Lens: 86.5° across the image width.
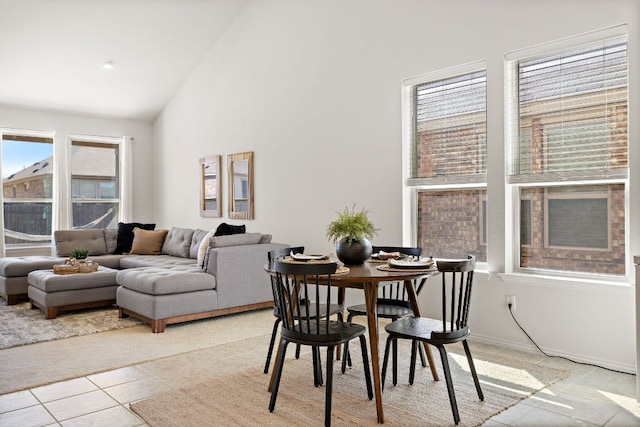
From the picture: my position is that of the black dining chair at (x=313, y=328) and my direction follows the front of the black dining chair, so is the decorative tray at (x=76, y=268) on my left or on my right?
on my left

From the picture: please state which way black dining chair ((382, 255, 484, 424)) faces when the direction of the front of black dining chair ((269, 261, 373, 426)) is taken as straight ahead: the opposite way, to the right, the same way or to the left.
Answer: to the left

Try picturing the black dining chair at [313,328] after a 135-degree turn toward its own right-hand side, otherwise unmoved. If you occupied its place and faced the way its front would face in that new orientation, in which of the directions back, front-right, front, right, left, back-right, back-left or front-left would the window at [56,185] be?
back-right

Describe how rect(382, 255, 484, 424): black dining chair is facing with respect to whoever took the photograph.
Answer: facing away from the viewer and to the left of the viewer

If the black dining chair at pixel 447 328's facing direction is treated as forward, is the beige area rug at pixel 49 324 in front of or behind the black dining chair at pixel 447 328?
in front

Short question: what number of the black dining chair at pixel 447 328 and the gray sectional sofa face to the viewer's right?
0

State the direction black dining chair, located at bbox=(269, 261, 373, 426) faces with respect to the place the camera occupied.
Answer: facing away from the viewer and to the right of the viewer

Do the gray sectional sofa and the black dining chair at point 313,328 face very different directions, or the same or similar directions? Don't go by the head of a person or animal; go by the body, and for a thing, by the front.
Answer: very different directions

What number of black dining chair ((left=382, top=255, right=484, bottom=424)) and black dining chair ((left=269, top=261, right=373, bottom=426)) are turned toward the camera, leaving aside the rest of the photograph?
0

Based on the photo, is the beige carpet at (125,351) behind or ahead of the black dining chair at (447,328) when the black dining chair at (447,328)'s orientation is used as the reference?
ahead

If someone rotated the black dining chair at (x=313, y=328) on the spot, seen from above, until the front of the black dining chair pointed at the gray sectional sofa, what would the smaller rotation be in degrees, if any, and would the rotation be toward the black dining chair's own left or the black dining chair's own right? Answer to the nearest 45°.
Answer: approximately 90° to the black dining chair's own left
